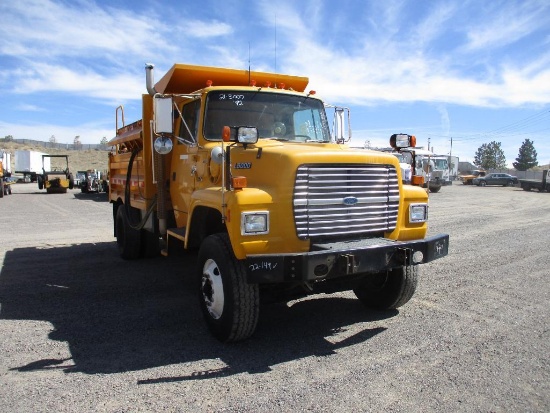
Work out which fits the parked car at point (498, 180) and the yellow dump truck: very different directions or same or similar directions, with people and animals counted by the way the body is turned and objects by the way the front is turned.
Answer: very different directions

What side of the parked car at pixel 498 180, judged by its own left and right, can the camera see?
left

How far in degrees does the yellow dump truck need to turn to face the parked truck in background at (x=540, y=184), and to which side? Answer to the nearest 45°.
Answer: approximately 90° to its left
